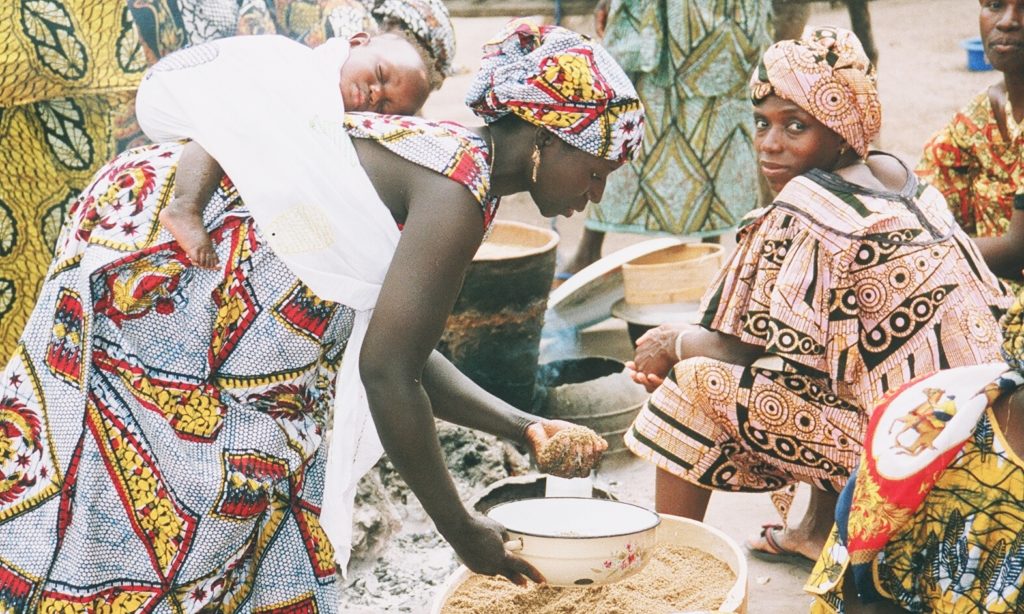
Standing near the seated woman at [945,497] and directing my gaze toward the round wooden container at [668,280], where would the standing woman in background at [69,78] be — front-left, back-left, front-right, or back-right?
front-left

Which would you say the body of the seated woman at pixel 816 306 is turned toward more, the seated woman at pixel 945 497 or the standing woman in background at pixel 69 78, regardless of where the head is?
the standing woman in background

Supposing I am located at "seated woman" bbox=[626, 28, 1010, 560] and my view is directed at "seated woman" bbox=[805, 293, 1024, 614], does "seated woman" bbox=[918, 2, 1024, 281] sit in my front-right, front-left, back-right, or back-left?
back-left

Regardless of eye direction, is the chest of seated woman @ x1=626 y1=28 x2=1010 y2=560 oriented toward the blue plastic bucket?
no

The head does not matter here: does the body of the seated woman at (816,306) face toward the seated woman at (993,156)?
no

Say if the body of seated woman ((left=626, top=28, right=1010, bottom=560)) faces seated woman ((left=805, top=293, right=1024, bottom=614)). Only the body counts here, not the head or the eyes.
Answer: no
